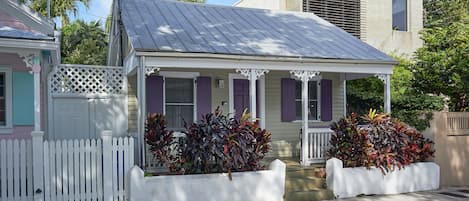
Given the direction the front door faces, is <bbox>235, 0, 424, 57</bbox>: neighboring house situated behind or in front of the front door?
behind

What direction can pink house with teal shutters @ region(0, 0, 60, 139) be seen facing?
toward the camera

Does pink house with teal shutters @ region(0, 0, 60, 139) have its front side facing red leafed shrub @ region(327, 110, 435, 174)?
no

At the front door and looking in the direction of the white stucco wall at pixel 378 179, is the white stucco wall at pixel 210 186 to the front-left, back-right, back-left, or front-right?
front-right

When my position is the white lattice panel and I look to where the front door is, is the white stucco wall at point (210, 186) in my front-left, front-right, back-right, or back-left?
front-right

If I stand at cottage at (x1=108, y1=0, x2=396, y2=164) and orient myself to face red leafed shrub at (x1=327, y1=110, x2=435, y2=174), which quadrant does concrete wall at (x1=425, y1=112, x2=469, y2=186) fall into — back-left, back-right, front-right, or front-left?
front-left

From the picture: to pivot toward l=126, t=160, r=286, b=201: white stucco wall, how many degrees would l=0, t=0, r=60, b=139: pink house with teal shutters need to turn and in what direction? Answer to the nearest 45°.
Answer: approximately 45° to its left

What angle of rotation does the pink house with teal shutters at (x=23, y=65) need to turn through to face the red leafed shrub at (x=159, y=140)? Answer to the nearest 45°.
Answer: approximately 45° to its left

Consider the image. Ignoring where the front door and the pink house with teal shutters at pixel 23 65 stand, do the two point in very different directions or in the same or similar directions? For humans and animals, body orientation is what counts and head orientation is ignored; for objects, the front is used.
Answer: same or similar directions

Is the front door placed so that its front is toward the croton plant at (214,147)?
yes

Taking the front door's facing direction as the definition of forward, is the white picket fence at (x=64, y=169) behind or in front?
in front

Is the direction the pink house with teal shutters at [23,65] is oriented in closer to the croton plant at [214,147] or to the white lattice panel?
the croton plant

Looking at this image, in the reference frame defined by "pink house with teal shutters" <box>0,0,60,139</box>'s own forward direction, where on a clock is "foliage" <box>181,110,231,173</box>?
The foliage is roughly at 10 o'clock from the pink house with teal shutters.

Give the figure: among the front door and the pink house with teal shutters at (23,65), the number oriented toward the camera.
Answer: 2

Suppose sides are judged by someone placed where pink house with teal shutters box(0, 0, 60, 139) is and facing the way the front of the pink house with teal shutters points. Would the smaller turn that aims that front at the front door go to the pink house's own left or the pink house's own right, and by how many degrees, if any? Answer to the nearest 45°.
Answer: approximately 90° to the pink house's own left

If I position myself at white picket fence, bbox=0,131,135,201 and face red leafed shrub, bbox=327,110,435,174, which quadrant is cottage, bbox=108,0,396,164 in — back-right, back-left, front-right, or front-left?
front-left

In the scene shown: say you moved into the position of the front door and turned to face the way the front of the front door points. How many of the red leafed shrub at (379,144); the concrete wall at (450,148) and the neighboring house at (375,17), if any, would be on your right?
0

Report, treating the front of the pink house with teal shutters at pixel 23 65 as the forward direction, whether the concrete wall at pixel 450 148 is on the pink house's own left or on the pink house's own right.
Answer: on the pink house's own left
